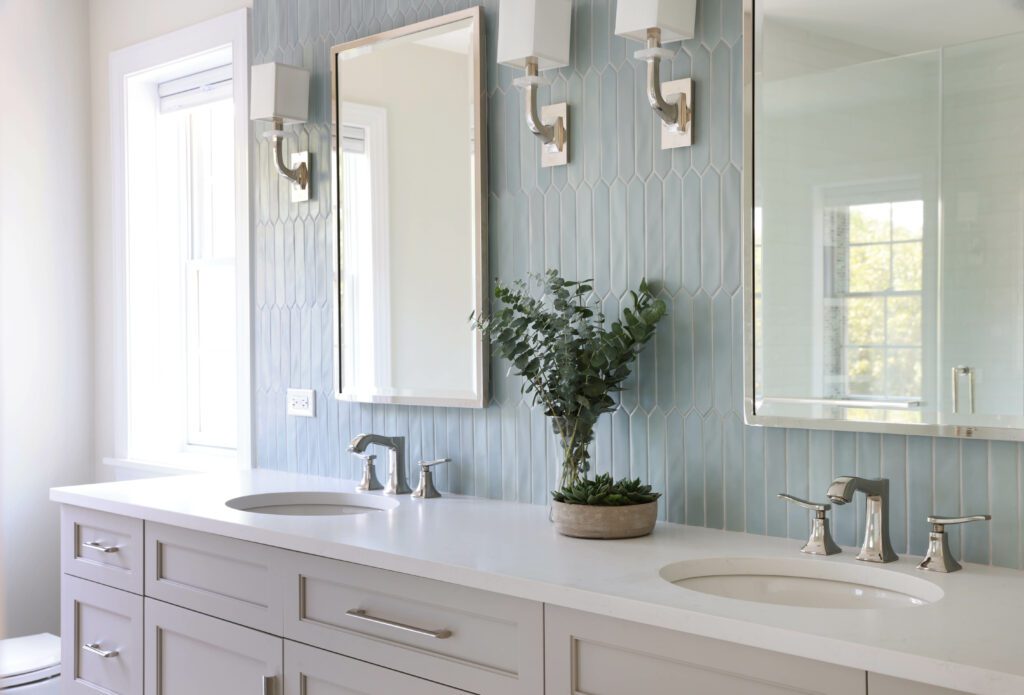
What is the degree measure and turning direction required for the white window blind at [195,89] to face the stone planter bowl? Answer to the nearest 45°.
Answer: approximately 45° to its left

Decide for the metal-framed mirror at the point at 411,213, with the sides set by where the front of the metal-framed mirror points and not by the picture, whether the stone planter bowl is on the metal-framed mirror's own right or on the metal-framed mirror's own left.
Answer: on the metal-framed mirror's own left

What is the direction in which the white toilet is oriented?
to the viewer's right

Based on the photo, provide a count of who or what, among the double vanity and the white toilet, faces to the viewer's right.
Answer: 1

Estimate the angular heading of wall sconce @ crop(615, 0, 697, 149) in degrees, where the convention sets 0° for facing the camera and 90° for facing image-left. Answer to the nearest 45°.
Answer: approximately 45°

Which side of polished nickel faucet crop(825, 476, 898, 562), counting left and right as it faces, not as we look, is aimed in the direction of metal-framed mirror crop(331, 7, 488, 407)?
right
